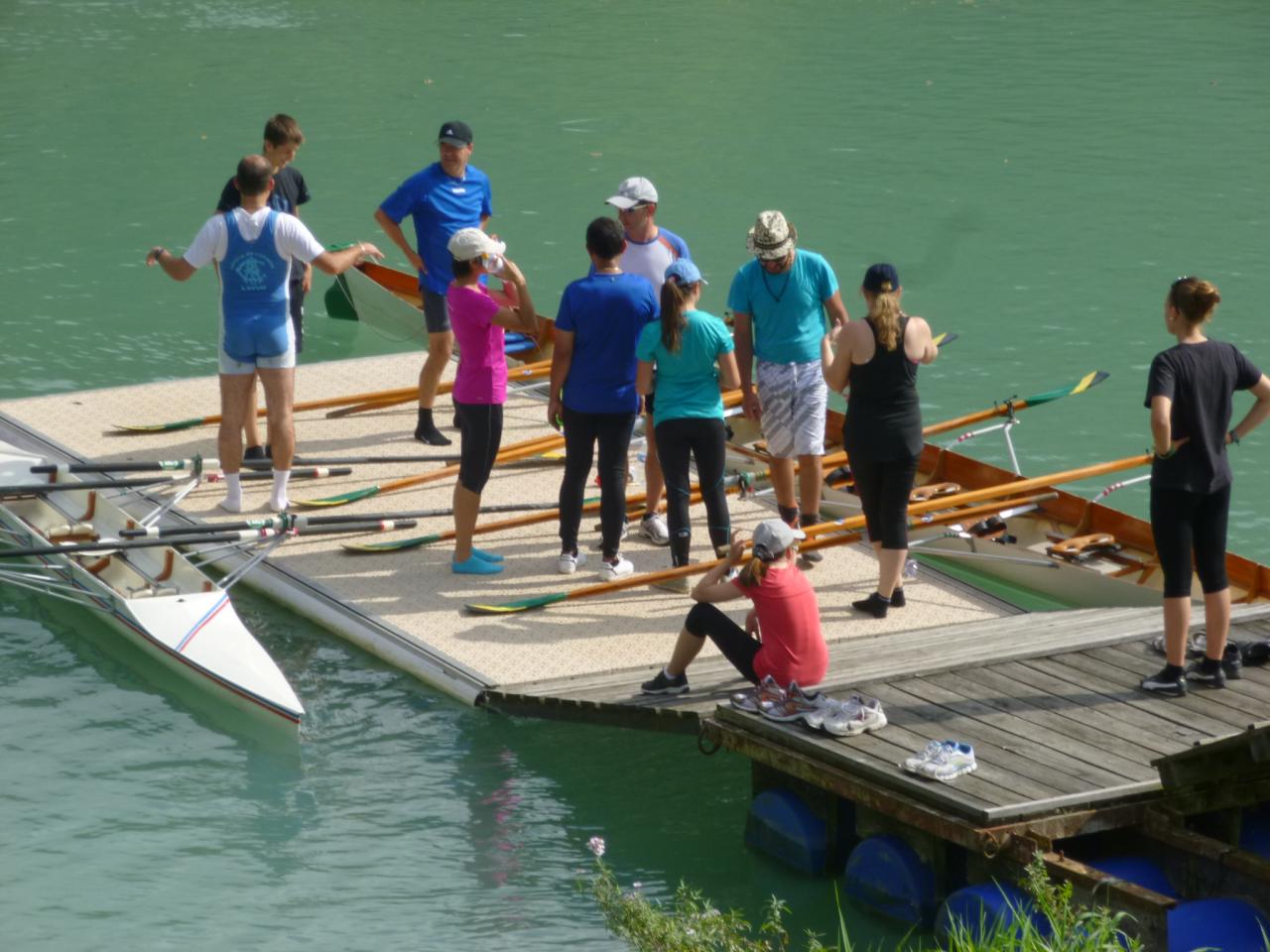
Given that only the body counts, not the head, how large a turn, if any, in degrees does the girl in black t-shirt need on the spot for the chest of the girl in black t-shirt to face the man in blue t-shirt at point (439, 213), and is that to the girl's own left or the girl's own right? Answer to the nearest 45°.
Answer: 0° — they already face them

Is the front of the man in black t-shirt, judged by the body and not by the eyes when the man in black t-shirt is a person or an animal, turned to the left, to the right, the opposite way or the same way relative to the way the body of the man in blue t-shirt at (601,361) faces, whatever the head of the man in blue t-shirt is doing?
the opposite way

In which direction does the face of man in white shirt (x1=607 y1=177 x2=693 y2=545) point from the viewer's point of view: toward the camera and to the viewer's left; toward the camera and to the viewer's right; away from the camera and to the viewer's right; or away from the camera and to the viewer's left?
toward the camera and to the viewer's left

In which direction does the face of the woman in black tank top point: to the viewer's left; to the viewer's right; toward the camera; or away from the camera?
away from the camera

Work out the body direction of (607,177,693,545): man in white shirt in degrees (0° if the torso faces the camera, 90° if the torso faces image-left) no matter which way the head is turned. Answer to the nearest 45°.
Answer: approximately 45°

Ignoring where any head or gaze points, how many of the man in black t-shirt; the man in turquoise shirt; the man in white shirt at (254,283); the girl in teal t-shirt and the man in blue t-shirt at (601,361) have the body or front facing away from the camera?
3

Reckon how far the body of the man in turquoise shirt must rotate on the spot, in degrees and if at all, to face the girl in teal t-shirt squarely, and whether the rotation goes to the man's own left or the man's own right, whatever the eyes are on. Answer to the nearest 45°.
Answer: approximately 45° to the man's own right

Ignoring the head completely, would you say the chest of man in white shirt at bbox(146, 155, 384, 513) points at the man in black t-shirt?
yes

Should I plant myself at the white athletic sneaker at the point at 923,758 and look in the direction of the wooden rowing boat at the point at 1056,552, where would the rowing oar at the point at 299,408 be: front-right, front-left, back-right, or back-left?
front-left

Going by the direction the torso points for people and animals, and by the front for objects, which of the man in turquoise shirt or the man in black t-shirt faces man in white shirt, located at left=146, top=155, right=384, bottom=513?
the man in black t-shirt

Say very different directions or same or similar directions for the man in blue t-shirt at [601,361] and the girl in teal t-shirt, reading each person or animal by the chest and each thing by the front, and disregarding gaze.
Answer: same or similar directions

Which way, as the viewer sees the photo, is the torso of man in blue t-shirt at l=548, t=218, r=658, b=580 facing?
away from the camera

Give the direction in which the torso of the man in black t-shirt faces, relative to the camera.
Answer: toward the camera

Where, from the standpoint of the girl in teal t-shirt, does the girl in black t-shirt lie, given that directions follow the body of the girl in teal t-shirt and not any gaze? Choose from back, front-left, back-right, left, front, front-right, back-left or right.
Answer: back-right

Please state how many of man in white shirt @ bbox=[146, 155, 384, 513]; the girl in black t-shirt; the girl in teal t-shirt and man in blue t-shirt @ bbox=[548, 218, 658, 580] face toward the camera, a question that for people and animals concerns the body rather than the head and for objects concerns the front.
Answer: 0

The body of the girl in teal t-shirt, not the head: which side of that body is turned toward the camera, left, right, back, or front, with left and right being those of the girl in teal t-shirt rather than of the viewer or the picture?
back

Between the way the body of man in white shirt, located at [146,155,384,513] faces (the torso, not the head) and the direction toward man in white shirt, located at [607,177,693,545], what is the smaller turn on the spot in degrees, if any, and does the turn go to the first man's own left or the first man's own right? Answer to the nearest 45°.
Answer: approximately 90° to the first man's own right

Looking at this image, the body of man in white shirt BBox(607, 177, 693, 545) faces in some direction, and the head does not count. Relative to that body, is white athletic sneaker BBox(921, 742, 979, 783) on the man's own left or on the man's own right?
on the man's own left

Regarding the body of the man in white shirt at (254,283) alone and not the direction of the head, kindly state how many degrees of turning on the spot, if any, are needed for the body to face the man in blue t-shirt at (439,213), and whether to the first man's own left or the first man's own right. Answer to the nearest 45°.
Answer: approximately 45° to the first man's own right

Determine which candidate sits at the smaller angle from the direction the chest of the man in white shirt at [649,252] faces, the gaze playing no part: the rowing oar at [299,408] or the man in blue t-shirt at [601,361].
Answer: the man in blue t-shirt

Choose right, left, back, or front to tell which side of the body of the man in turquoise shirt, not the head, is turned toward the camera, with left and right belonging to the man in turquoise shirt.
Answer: front

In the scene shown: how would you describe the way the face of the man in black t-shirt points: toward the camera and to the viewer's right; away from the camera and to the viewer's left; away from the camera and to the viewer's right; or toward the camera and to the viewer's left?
toward the camera and to the viewer's right
